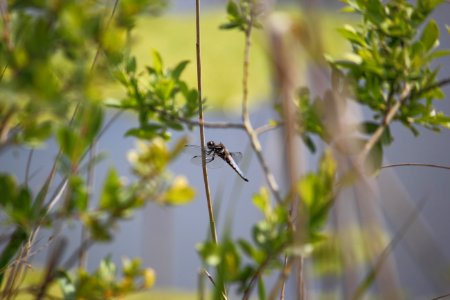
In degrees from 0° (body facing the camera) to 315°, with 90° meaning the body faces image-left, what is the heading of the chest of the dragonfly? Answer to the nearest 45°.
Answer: approximately 90°
